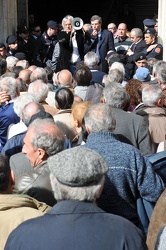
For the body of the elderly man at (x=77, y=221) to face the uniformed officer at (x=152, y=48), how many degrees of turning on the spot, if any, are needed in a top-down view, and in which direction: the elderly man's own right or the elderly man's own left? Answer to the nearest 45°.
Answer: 0° — they already face them

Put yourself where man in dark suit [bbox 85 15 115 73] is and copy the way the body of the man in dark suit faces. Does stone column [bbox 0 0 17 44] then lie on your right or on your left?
on your right

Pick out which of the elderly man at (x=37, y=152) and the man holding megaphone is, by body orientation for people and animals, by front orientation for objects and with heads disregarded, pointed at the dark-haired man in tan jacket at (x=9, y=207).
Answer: the man holding megaphone

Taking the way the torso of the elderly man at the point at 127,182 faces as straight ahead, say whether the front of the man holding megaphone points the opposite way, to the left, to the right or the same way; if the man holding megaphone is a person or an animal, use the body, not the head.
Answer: the opposite way

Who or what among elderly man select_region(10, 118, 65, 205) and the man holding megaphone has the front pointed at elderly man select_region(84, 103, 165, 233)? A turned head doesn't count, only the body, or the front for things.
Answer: the man holding megaphone

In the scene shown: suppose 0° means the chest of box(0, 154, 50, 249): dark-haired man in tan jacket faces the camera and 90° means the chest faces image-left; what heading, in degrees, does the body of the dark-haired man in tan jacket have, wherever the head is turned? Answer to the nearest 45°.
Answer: approximately 180°

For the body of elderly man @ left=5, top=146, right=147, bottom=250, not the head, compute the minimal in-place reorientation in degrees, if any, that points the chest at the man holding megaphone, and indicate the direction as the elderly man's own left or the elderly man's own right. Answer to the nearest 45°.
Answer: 0° — they already face them

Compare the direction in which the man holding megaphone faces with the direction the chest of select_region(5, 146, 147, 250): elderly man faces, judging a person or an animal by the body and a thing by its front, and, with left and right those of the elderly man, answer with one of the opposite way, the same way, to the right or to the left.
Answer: the opposite way

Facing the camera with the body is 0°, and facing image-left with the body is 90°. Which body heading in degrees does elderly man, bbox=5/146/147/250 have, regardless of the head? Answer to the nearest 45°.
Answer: approximately 180°

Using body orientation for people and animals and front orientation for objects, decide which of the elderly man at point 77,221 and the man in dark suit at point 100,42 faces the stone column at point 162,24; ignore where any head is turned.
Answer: the elderly man

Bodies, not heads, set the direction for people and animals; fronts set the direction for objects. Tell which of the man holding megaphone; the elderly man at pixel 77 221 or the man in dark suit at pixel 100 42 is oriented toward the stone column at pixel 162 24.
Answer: the elderly man

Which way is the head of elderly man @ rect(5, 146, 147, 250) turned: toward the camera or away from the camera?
away from the camera

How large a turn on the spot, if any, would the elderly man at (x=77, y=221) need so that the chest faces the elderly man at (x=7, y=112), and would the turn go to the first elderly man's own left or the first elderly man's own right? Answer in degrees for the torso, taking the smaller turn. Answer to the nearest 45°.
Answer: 0° — they already face them
